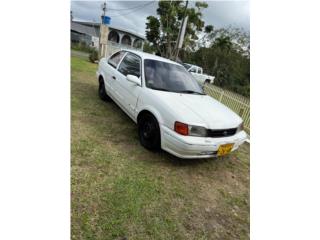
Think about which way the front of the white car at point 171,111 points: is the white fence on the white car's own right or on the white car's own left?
on the white car's own left

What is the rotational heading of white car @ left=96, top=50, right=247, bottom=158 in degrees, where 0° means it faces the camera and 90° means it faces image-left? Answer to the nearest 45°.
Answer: approximately 315°

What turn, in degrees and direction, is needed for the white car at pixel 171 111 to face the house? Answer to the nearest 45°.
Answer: approximately 135° to its left

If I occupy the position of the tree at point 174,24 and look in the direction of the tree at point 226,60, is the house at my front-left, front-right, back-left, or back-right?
back-left

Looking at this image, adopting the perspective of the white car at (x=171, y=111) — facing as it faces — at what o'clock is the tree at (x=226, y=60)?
The tree is roughly at 8 o'clock from the white car.

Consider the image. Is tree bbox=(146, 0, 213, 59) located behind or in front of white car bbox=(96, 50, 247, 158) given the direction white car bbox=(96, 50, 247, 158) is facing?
behind
